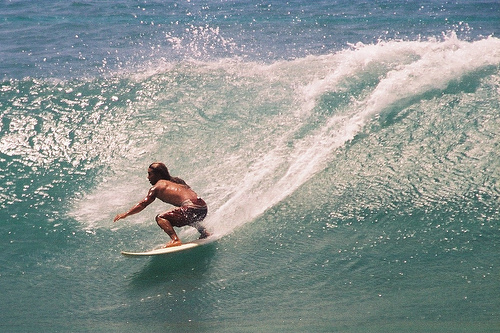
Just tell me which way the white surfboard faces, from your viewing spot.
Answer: facing to the left of the viewer

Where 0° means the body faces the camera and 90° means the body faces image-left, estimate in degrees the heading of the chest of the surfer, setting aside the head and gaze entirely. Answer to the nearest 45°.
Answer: approximately 90°
